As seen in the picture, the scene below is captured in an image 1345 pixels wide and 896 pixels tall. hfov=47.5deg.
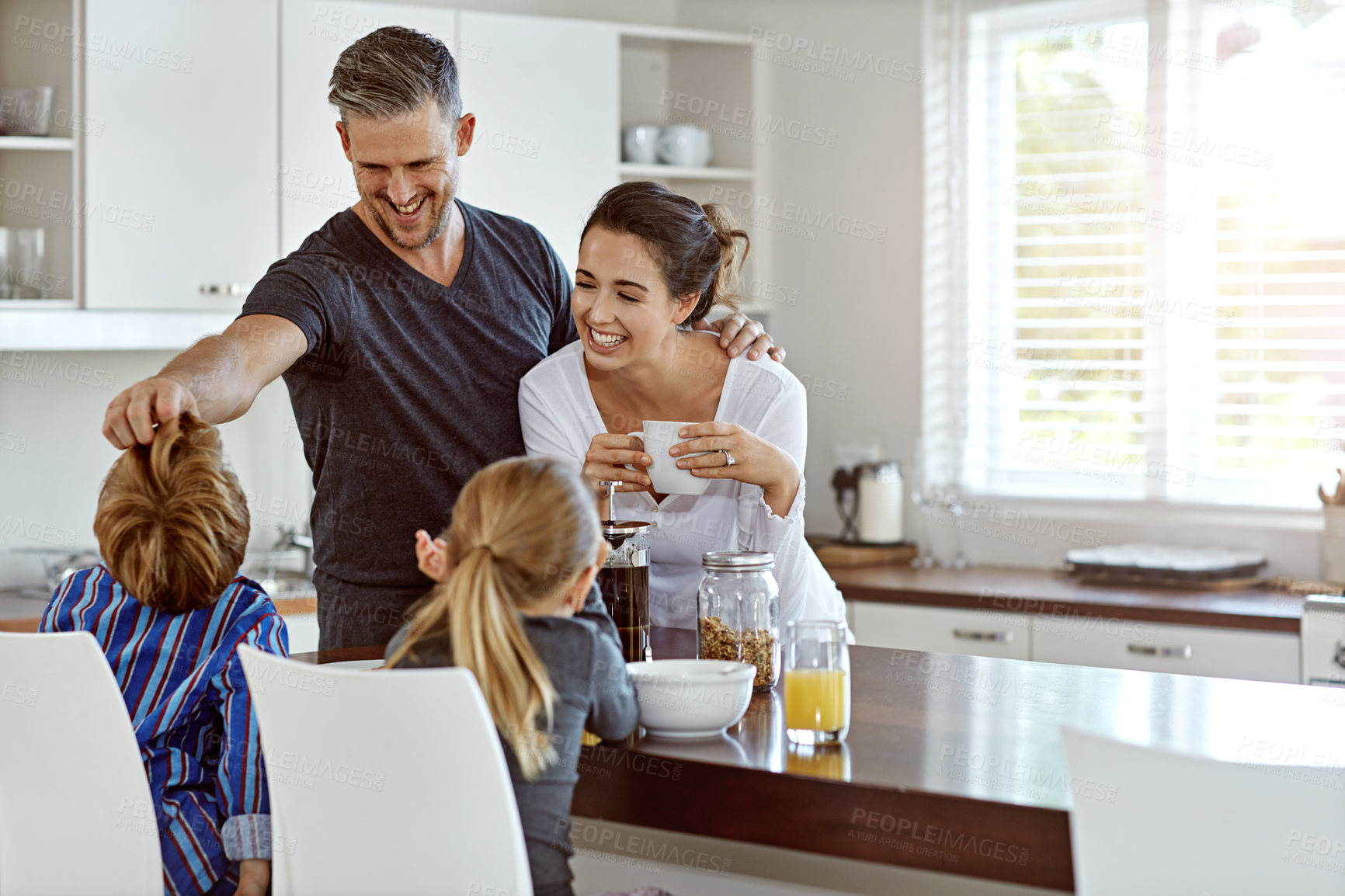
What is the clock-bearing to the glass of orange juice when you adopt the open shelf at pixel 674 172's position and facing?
The glass of orange juice is roughly at 12 o'clock from the open shelf.

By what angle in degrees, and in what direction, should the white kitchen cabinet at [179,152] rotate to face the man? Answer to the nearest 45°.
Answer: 0° — it already faces them

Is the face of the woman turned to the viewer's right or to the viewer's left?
to the viewer's left

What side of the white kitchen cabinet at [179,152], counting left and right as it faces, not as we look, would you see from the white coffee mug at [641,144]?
left

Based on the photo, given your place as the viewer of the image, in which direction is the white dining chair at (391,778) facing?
facing away from the viewer and to the right of the viewer

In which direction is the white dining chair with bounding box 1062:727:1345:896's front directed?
away from the camera

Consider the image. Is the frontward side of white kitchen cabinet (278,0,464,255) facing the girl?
yes

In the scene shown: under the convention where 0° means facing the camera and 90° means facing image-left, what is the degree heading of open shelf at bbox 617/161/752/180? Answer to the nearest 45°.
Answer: approximately 0°

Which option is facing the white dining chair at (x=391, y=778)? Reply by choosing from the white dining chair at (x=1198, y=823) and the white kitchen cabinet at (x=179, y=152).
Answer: the white kitchen cabinet
